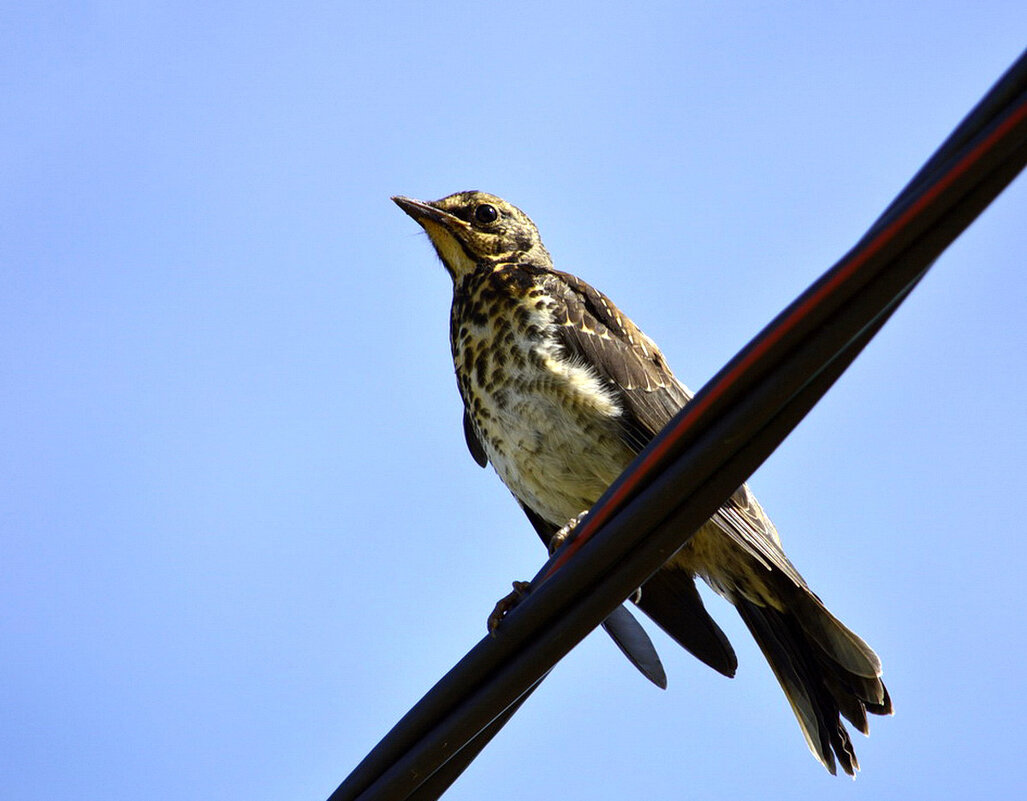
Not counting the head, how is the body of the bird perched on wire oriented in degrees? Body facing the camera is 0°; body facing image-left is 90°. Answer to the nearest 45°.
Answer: approximately 45°
